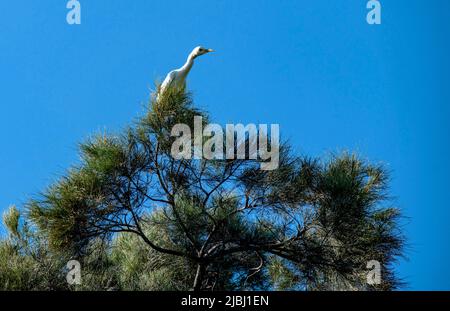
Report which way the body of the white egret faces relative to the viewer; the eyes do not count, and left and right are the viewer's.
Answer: facing to the right of the viewer
